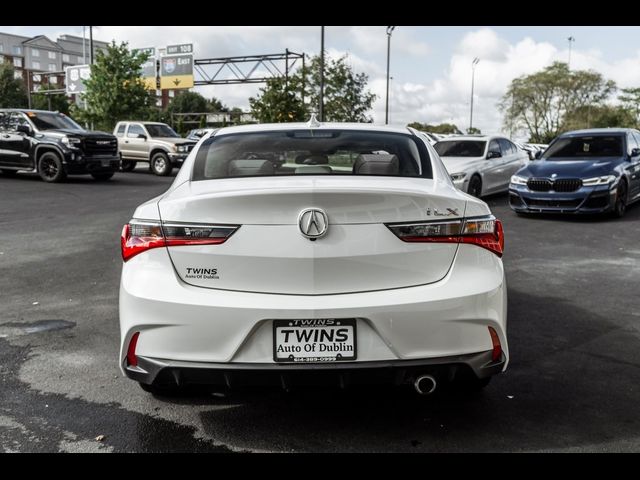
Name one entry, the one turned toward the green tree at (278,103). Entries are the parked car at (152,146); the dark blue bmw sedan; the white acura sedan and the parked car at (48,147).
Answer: the white acura sedan

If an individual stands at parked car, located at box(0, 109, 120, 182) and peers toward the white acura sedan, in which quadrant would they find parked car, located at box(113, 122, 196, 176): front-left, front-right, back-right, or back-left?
back-left

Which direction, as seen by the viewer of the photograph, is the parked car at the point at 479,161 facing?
facing the viewer and to the left of the viewer

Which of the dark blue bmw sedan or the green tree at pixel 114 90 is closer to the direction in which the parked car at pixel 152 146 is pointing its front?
the dark blue bmw sedan

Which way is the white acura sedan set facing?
away from the camera

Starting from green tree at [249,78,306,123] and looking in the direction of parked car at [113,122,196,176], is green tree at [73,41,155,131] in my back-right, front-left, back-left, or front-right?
front-right

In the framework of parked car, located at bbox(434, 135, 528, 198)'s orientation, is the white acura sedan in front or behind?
in front

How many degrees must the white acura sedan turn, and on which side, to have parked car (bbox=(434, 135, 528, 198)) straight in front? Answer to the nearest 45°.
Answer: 0° — it already faces it

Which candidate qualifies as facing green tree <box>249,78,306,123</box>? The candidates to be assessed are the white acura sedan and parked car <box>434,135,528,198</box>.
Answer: the white acura sedan

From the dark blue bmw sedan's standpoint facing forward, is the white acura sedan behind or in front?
in front

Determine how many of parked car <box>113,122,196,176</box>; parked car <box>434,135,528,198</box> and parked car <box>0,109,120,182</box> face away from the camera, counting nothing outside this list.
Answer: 0

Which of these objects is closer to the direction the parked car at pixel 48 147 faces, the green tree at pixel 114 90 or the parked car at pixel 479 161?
the parked car

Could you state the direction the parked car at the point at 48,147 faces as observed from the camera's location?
facing the viewer and to the right of the viewer

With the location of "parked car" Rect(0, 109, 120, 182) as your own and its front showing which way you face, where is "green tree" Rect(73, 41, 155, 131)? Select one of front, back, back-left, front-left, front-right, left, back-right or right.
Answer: back-left

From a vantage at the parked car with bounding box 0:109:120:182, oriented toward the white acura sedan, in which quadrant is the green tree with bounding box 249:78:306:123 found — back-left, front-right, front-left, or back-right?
back-left

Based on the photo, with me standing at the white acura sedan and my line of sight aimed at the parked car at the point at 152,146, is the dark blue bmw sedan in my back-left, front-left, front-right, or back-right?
front-right

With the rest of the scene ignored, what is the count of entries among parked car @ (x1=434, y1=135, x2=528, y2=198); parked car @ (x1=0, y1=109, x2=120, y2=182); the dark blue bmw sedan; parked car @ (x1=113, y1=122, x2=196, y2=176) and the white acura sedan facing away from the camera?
1

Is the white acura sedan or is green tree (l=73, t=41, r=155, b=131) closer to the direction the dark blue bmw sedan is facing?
the white acura sedan
